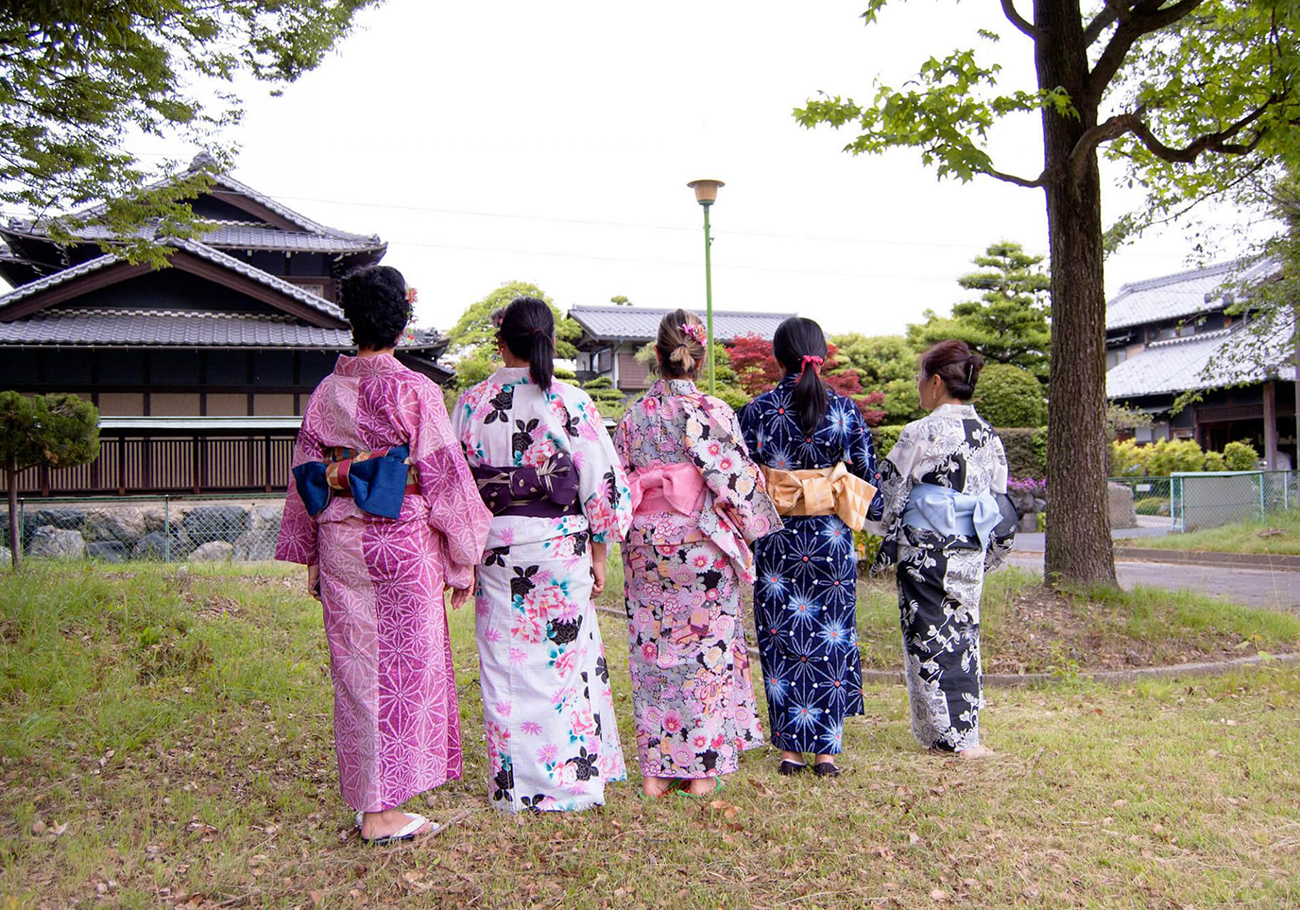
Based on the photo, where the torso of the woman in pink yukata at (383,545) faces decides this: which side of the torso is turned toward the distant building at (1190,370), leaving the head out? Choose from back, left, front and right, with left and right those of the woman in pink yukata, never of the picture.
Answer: front

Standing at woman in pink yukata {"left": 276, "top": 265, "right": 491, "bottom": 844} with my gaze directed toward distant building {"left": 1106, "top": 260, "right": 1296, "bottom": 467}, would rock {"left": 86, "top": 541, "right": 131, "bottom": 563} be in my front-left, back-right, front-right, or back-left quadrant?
front-left

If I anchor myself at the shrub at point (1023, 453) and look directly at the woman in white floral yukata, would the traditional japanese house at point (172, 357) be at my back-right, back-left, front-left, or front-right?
front-right

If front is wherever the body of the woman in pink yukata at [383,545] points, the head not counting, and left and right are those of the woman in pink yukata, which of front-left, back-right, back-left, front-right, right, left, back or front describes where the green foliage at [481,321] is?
front-left

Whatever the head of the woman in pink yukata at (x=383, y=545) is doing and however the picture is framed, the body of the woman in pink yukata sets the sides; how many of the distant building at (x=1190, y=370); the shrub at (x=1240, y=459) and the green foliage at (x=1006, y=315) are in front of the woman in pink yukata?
3

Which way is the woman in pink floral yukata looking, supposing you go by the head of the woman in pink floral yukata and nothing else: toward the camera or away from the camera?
away from the camera

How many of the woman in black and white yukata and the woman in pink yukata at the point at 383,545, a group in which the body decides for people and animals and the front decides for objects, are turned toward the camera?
0

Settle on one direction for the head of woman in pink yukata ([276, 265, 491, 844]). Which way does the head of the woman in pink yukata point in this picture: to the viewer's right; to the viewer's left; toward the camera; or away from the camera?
away from the camera

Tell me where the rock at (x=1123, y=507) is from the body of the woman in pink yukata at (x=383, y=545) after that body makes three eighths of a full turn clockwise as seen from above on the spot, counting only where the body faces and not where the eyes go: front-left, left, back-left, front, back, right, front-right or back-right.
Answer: back-left

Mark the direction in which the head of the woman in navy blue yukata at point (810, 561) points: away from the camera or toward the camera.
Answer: away from the camera

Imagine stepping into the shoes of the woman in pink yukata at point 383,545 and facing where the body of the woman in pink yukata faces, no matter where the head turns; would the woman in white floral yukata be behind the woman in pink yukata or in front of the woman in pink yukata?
in front

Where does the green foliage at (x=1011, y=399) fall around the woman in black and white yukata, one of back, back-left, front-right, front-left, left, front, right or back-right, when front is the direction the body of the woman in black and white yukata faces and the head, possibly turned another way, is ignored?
front-right

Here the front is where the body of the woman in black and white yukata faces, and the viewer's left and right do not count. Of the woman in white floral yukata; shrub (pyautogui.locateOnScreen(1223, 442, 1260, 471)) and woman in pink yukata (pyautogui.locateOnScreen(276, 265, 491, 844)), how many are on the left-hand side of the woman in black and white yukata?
2

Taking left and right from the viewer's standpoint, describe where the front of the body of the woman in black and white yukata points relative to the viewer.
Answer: facing away from the viewer and to the left of the viewer

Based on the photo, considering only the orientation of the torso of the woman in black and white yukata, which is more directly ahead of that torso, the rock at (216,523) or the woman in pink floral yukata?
the rock

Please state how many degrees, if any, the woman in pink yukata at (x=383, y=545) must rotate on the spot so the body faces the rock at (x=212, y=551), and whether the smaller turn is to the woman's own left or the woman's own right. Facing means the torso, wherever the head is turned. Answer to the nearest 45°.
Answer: approximately 45° to the woman's own left

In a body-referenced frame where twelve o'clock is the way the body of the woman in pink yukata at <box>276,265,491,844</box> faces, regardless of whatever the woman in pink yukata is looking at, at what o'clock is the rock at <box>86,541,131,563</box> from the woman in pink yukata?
The rock is roughly at 10 o'clock from the woman in pink yukata.

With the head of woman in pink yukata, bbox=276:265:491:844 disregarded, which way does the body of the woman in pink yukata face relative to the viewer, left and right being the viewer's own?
facing away from the viewer and to the right of the viewer
